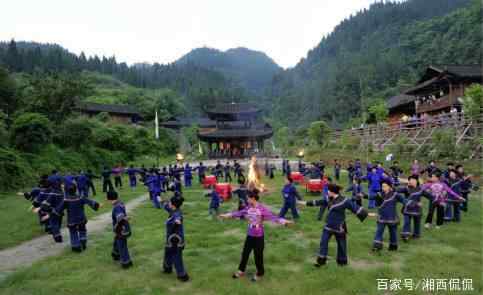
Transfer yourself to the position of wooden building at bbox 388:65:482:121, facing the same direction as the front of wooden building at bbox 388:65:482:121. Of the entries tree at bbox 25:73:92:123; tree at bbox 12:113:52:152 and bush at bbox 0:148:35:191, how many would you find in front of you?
3

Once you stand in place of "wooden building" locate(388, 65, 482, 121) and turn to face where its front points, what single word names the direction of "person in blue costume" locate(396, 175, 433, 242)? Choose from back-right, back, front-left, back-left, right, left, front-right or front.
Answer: front-left

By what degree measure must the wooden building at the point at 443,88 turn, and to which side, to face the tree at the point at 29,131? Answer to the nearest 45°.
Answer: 0° — it already faces it

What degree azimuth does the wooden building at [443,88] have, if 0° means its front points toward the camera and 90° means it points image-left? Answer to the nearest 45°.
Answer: approximately 45°
